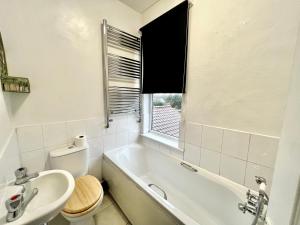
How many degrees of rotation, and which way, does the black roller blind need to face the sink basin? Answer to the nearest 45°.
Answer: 0° — it already faces it

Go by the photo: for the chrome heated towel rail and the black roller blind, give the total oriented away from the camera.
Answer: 0
